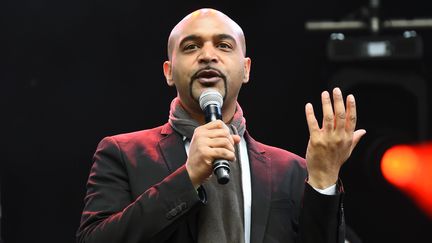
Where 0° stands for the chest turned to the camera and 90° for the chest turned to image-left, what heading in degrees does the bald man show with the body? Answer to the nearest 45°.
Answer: approximately 0°
